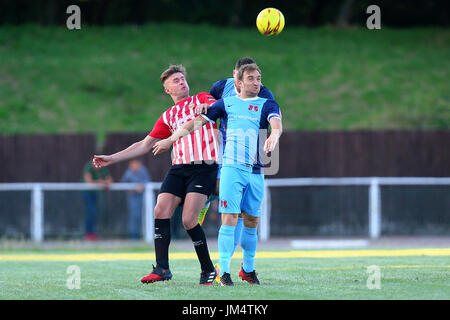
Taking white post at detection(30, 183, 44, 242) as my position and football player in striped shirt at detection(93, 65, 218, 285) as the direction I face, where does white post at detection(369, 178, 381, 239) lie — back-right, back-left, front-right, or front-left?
front-left

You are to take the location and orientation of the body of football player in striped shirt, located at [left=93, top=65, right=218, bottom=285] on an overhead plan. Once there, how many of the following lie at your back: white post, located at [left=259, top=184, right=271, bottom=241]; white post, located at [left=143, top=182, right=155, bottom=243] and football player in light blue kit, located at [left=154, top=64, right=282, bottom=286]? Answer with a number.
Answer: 2

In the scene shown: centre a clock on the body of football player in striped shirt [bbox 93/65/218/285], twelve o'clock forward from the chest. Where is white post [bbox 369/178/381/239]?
The white post is roughly at 7 o'clock from the football player in striped shirt.

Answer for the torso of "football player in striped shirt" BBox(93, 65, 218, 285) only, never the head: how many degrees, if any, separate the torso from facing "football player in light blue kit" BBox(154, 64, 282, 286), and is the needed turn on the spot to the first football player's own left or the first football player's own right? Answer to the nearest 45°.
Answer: approximately 45° to the first football player's own left

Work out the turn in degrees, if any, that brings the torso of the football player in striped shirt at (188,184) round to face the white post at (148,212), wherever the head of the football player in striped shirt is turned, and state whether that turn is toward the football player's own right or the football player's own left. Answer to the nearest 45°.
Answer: approximately 180°

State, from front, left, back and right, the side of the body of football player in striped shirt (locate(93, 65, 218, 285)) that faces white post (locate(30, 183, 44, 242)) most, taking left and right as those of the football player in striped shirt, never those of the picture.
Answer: back

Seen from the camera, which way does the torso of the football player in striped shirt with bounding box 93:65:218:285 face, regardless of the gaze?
toward the camera
